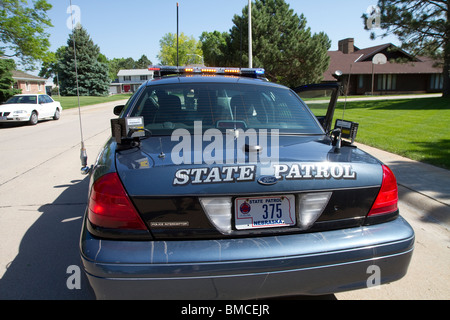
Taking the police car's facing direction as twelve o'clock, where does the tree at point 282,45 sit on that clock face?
The tree is roughly at 12 o'clock from the police car.

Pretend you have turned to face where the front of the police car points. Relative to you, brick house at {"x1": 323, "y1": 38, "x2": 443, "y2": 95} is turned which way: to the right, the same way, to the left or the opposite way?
the opposite way

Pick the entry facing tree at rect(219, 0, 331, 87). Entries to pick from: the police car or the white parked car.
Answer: the police car

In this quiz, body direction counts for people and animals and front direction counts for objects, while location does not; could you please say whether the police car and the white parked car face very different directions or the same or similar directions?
very different directions

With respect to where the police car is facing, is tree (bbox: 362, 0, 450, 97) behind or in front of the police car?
in front

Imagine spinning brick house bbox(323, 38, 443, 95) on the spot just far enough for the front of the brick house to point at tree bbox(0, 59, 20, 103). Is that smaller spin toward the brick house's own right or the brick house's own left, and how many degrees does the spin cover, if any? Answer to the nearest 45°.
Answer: approximately 45° to the brick house's own right

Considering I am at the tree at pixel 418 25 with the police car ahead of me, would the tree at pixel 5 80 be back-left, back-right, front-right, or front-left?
front-right

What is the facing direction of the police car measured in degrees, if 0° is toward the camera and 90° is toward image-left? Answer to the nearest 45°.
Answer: approximately 180°

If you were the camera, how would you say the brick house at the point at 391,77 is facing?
facing the viewer

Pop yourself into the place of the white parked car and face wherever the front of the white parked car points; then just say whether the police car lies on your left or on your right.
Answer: on your left

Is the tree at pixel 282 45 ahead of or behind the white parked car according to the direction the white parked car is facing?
behind

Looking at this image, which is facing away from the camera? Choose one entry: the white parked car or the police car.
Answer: the police car

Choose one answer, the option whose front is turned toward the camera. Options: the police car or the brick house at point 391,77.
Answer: the brick house

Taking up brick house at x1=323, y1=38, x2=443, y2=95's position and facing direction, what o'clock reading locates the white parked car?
The white parked car is roughly at 1 o'clock from the brick house.

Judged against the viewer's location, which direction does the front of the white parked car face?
facing the viewer and to the left of the viewer

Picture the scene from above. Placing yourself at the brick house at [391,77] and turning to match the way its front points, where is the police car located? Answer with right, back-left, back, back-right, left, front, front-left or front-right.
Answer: front

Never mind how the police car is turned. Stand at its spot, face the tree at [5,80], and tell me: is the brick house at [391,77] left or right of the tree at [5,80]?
right
